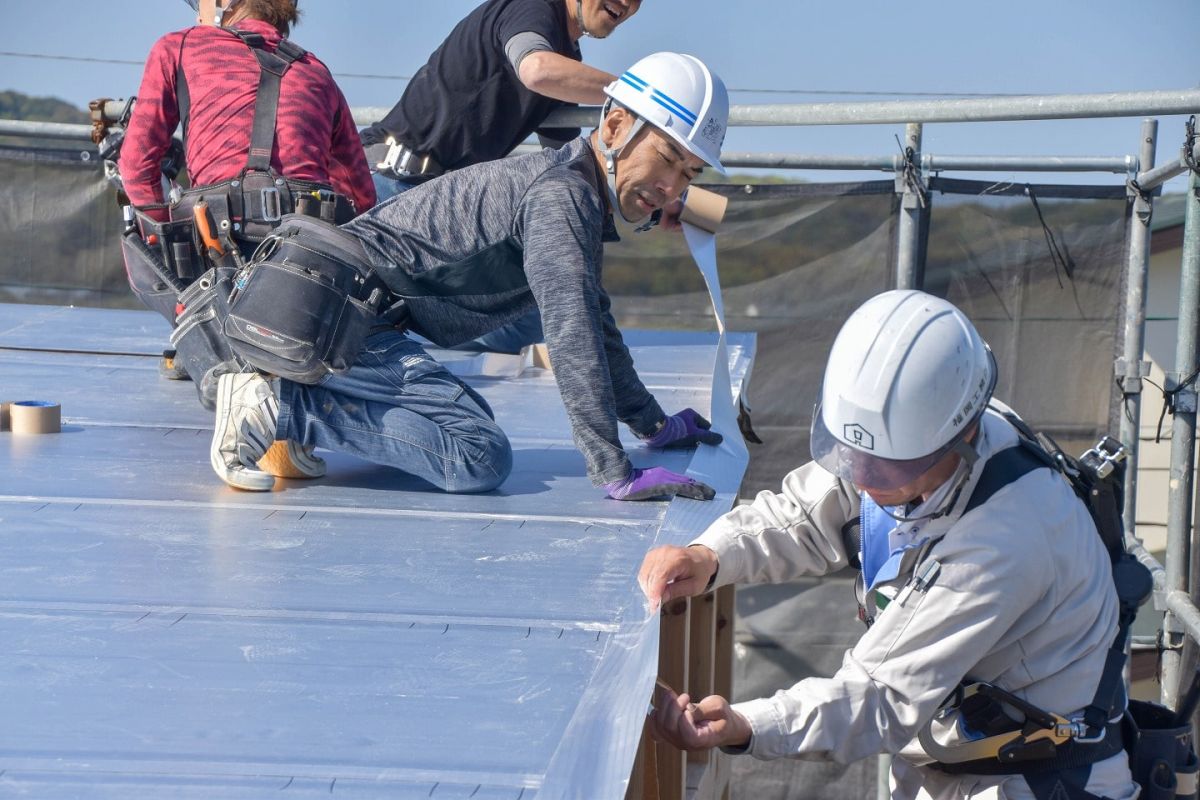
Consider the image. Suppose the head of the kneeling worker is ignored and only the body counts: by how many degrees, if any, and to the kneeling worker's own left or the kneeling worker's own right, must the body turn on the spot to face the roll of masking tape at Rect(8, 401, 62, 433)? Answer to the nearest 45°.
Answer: approximately 135° to the kneeling worker's own left

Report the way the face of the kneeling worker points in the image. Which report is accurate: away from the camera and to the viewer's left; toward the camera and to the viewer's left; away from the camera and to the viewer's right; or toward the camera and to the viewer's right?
toward the camera and to the viewer's right

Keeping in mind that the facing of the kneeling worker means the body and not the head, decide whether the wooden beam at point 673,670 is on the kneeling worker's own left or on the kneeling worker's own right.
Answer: on the kneeling worker's own right

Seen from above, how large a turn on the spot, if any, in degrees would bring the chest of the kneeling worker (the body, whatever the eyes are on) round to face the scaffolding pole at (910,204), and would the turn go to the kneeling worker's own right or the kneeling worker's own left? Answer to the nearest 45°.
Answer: approximately 45° to the kneeling worker's own left

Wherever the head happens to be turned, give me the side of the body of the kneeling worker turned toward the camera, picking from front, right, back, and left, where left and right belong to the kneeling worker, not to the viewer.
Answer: right

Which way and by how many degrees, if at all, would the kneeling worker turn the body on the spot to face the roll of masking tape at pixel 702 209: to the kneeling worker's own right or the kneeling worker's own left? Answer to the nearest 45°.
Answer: approximately 45° to the kneeling worker's own left
